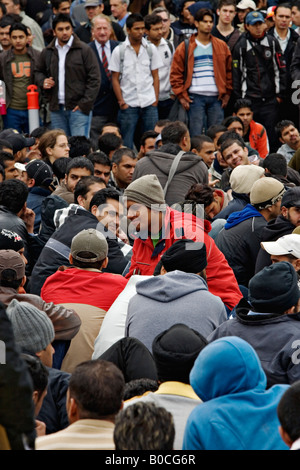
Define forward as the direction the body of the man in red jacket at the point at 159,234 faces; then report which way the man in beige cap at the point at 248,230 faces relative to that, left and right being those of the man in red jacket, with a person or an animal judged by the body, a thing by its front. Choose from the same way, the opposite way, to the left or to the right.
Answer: the opposite way

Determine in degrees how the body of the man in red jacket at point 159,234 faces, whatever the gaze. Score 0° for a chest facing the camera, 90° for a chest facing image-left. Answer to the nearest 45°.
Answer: approximately 45°

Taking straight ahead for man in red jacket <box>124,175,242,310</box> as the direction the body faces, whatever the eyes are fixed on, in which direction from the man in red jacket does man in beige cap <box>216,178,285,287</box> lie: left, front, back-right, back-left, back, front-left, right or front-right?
back

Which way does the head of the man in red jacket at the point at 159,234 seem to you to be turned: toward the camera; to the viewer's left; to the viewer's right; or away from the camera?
to the viewer's left
